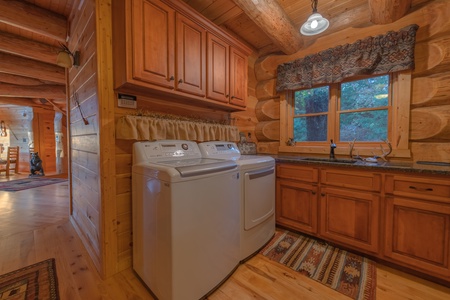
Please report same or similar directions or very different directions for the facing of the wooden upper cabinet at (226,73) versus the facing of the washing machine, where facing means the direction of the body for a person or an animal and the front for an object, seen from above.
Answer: same or similar directions

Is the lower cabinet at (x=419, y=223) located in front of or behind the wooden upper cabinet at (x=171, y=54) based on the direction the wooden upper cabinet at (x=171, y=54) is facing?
in front

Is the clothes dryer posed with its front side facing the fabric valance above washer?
no

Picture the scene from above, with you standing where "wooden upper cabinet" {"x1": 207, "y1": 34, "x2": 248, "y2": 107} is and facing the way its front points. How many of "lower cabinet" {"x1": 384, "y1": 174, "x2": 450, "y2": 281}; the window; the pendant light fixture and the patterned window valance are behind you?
0

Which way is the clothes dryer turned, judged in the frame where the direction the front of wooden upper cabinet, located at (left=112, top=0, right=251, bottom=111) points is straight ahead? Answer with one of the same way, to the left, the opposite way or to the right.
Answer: the same way

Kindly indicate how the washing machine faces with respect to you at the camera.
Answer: facing the viewer and to the right of the viewer

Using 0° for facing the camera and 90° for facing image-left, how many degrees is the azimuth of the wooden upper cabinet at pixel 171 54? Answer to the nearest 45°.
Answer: approximately 315°

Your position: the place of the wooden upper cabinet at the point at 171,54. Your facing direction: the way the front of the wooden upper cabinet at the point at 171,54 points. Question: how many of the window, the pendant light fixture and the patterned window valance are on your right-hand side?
0

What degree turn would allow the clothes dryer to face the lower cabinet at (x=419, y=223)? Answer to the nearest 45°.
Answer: approximately 45° to its left

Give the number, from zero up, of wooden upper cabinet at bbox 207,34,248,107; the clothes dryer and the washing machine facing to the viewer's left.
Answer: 0

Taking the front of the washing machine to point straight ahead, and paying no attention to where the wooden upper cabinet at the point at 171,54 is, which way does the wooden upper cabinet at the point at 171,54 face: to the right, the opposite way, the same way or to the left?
the same way

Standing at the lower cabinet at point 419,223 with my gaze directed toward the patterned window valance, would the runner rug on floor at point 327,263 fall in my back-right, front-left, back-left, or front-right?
front-left
